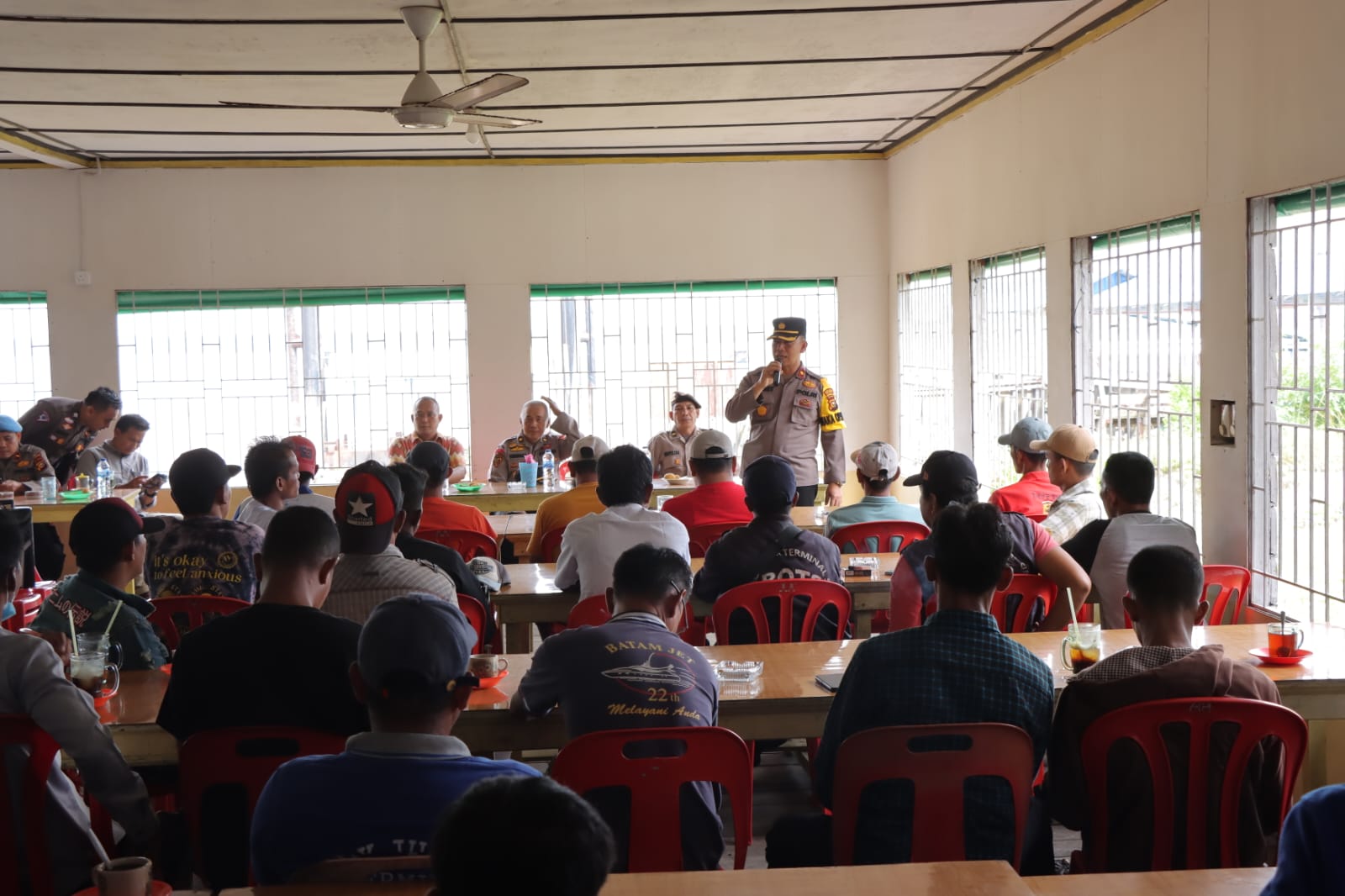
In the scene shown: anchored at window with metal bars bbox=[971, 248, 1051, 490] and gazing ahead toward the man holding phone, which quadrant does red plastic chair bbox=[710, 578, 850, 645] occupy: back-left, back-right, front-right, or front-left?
front-left

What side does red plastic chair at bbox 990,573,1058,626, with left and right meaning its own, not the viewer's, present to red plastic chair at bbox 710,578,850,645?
left

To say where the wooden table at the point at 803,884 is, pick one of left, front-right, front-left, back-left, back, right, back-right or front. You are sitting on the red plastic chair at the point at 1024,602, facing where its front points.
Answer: back

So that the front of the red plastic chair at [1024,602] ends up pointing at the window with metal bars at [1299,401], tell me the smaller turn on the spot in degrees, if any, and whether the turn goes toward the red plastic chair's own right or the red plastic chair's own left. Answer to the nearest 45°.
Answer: approximately 45° to the red plastic chair's own right

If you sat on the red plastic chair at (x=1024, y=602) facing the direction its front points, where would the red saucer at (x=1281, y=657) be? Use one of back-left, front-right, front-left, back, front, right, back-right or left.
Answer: back-right

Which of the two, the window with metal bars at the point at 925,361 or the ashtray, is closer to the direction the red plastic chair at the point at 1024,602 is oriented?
the window with metal bars

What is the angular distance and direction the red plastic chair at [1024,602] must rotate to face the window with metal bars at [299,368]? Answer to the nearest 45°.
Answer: approximately 45° to its left

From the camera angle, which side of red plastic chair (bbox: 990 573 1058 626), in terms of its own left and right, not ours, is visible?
back

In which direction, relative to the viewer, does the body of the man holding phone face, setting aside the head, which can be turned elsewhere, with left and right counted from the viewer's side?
facing the viewer and to the right of the viewer

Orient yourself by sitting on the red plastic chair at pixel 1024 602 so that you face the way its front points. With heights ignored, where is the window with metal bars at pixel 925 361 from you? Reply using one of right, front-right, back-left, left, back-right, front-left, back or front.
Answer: front

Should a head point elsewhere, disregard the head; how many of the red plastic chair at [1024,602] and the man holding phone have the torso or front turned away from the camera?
1

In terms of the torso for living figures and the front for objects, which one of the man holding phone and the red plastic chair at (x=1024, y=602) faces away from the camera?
the red plastic chair

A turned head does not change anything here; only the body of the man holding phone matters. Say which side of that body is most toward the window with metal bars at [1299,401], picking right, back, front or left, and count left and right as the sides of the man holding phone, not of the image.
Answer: front

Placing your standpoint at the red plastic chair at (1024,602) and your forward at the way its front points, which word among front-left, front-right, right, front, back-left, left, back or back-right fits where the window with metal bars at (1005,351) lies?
front

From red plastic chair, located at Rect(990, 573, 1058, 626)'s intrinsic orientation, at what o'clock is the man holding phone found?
The man holding phone is roughly at 10 o'clock from the red plastic chair.

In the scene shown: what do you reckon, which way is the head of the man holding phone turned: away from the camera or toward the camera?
toward the camera

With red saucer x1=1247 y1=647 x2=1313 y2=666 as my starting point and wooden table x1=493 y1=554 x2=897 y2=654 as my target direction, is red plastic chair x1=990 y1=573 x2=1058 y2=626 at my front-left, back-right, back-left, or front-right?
front-right
